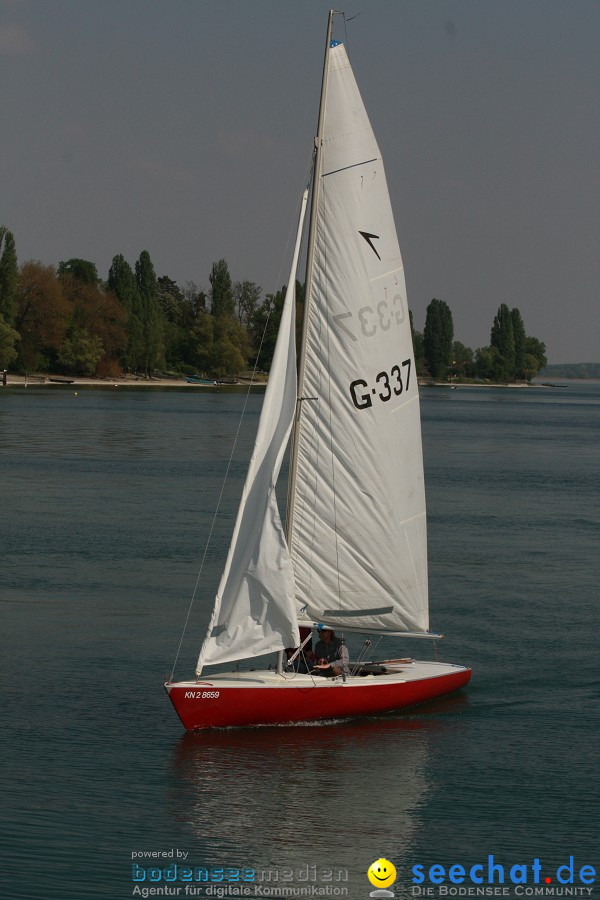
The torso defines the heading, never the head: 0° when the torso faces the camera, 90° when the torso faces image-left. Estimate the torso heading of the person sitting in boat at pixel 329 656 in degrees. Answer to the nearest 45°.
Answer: approximately 45°
